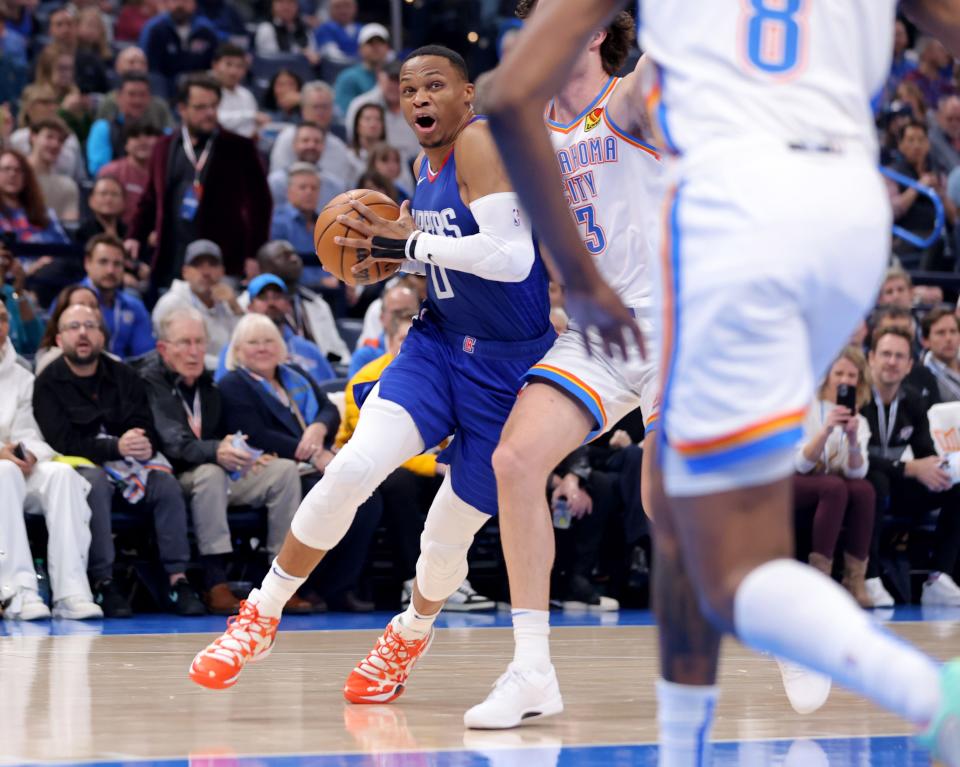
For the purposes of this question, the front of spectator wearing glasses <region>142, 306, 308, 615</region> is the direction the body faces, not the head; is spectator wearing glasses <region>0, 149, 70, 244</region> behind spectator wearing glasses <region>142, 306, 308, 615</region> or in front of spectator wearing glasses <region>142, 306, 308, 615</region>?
behind

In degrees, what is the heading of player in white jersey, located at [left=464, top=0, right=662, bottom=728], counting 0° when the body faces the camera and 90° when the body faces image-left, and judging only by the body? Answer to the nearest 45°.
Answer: approximately 45°

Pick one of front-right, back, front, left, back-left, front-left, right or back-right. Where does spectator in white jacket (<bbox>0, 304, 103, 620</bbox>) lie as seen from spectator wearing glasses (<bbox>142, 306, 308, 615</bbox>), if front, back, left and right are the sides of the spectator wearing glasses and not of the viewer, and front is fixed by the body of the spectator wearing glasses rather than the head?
right

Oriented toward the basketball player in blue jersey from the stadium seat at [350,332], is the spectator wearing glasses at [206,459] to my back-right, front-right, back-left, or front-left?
front-right

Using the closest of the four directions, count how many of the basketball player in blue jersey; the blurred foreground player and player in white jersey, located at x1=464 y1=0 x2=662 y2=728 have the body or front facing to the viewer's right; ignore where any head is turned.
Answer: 0

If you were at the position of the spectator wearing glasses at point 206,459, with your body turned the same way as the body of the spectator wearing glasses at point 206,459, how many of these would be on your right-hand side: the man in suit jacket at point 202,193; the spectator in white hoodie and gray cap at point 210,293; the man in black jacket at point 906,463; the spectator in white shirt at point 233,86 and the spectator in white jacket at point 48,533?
1

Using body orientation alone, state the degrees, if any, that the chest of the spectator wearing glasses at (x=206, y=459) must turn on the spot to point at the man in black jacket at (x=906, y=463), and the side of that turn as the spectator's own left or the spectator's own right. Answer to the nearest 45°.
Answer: approximately 45° to the spectator's own left

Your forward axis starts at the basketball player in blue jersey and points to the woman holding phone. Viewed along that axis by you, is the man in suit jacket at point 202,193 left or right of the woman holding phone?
left

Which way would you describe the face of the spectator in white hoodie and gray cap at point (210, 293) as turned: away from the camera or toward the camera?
toward the camera

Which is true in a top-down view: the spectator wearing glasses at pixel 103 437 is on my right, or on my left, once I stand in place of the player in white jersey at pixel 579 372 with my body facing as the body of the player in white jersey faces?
on my right

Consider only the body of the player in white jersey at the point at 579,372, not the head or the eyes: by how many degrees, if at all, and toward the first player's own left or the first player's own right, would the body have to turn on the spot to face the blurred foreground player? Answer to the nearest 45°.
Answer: approximately 45° to the first player's own left

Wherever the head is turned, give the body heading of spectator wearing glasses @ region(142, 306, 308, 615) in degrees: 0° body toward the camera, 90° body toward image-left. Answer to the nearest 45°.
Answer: approximately 315°

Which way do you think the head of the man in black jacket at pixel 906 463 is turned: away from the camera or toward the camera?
toward the camera

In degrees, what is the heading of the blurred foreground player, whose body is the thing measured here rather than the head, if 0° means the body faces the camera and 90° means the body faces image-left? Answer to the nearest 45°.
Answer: approximately 135°
